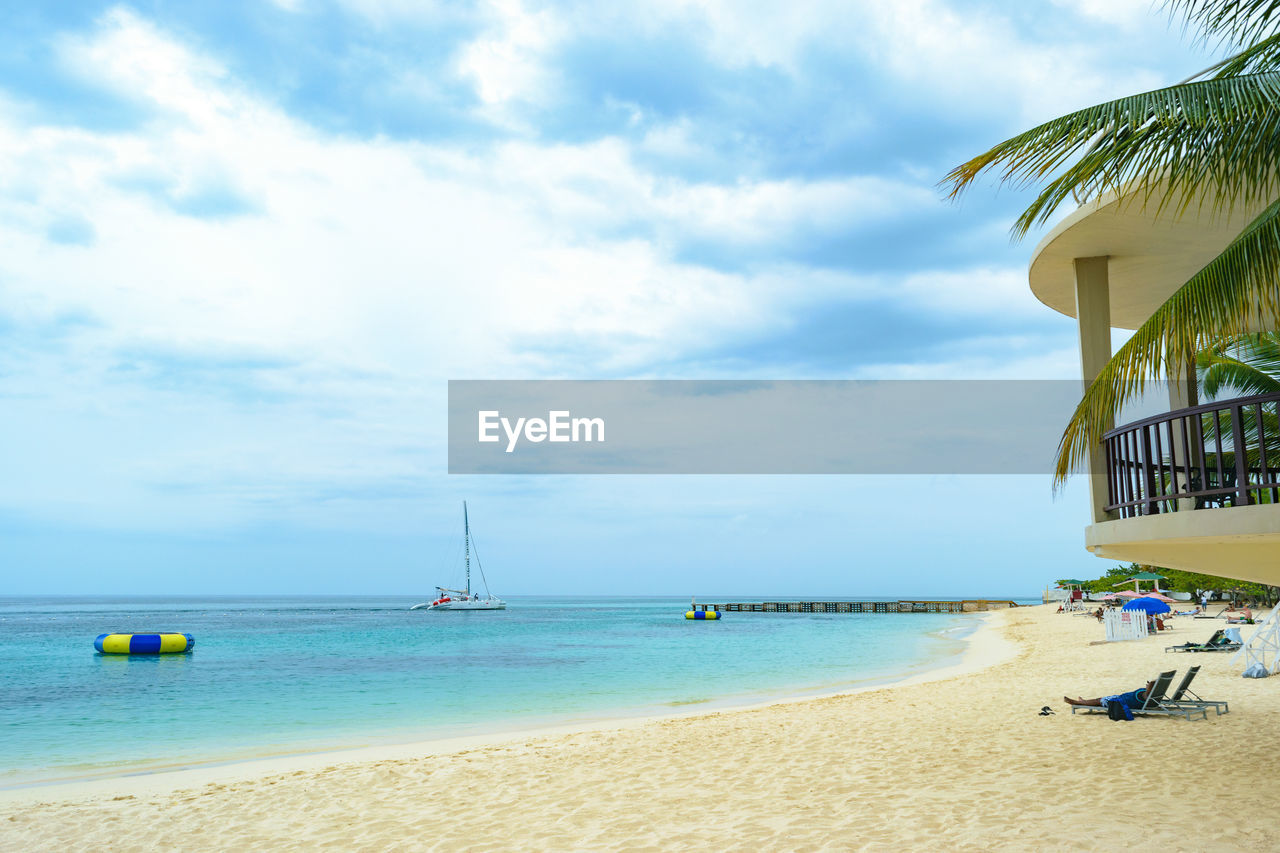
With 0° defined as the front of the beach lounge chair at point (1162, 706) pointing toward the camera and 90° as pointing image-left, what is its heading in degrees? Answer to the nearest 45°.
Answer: approximately 90°

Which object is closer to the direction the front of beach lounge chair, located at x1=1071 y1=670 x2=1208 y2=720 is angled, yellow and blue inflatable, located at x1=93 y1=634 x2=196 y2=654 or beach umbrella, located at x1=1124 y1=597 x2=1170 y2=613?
the yellow and blue inflatable

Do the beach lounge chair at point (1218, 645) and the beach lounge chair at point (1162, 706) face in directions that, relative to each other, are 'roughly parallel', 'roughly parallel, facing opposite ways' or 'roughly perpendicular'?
roughly parallel

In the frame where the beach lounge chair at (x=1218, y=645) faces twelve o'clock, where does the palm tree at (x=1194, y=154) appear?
The palm tree is roughly at 9 o'clock from the beach lounge chair.

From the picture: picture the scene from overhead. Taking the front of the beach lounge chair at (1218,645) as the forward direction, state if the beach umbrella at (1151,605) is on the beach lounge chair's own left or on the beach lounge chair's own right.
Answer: on the beach lounge chair's own right

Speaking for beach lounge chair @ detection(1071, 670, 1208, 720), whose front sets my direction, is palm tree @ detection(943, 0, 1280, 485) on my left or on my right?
on my left

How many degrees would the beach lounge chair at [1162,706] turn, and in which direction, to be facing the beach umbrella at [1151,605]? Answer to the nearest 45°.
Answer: approximately 90° to its right

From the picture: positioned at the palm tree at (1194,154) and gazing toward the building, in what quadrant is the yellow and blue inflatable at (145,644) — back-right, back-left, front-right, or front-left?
front-left

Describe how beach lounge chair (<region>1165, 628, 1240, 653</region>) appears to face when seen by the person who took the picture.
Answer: facing to the left of the viewer

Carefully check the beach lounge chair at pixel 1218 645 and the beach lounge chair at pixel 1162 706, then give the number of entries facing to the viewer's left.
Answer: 2

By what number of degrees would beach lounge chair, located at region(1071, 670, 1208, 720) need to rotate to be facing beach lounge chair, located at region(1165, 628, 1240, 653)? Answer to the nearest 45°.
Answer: approximately 90° to its right

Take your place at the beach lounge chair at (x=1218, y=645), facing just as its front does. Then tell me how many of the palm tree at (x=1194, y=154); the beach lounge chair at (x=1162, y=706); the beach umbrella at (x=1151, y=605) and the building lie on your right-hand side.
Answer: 1
